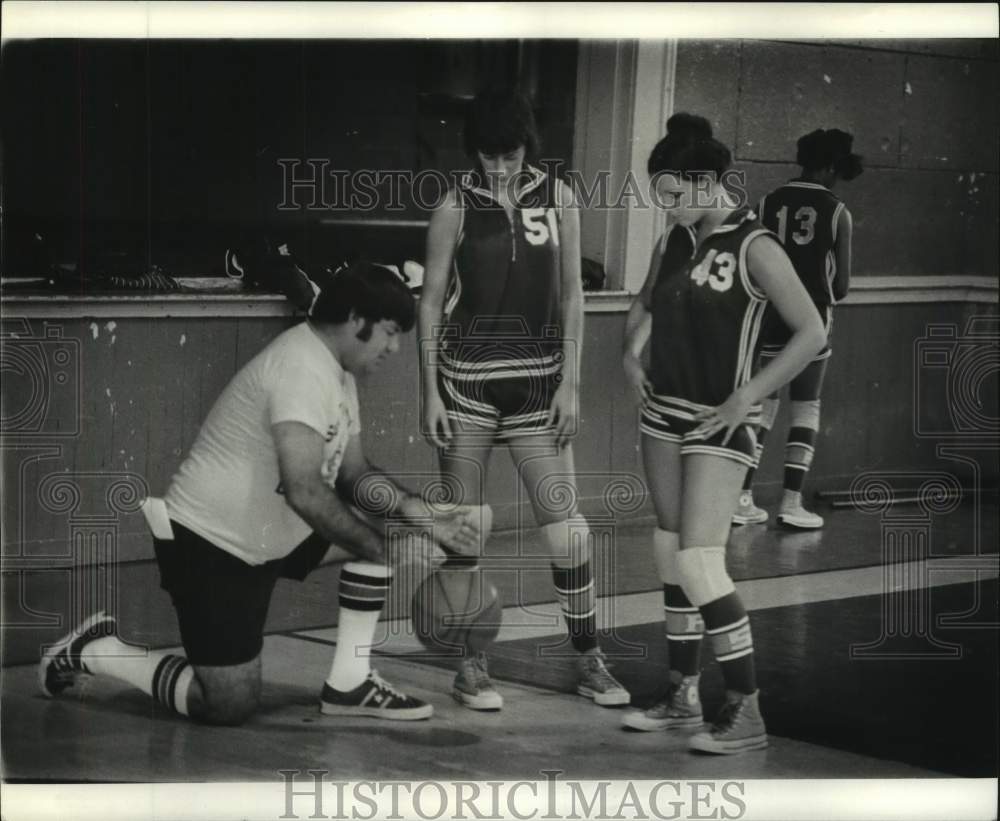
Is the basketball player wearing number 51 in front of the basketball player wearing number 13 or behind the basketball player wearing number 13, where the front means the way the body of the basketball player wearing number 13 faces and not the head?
behind

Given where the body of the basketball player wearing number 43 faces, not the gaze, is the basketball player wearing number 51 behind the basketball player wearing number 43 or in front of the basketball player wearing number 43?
in front

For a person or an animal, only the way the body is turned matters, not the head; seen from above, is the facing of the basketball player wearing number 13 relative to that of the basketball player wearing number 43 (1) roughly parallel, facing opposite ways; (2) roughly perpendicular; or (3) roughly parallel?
roughly parallel, facing opposite ways

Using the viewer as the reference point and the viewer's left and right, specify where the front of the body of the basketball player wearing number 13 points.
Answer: facing away from the viewer and to the right of the viewer

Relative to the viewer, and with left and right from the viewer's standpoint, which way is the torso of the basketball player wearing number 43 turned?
facing the viewer and to the left of the viewer

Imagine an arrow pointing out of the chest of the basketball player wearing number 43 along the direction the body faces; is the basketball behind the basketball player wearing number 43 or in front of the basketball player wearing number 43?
in front
